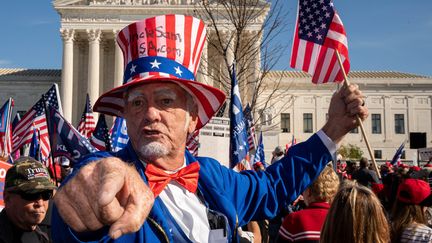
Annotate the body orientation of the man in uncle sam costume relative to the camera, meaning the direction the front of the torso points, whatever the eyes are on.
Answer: toward the camera

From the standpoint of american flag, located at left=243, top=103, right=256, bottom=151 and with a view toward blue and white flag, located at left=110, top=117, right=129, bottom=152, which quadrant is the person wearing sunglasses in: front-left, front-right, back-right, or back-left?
front-left

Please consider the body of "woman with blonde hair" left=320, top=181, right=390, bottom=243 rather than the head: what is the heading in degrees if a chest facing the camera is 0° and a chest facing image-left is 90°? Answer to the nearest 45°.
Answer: approximately 180°

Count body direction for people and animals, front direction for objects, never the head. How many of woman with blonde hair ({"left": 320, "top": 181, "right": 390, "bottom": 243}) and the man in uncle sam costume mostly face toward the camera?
1

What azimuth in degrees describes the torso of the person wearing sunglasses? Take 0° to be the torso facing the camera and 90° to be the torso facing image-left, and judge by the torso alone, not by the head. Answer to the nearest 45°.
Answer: approximately 315°

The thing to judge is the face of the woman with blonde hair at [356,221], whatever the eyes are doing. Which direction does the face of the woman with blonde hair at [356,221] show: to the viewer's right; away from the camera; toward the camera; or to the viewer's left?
away from the camera

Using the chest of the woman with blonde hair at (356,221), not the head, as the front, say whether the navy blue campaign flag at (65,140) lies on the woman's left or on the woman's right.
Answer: on the woman's left

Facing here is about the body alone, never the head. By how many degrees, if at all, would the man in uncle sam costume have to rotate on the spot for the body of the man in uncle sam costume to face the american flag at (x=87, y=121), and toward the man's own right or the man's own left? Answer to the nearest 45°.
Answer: approximately 180°

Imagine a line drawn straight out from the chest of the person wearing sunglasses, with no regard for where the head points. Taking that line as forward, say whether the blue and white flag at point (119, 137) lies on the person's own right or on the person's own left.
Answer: on the person's own left

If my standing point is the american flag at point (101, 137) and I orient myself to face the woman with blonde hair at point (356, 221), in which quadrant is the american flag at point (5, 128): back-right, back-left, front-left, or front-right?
back-right
